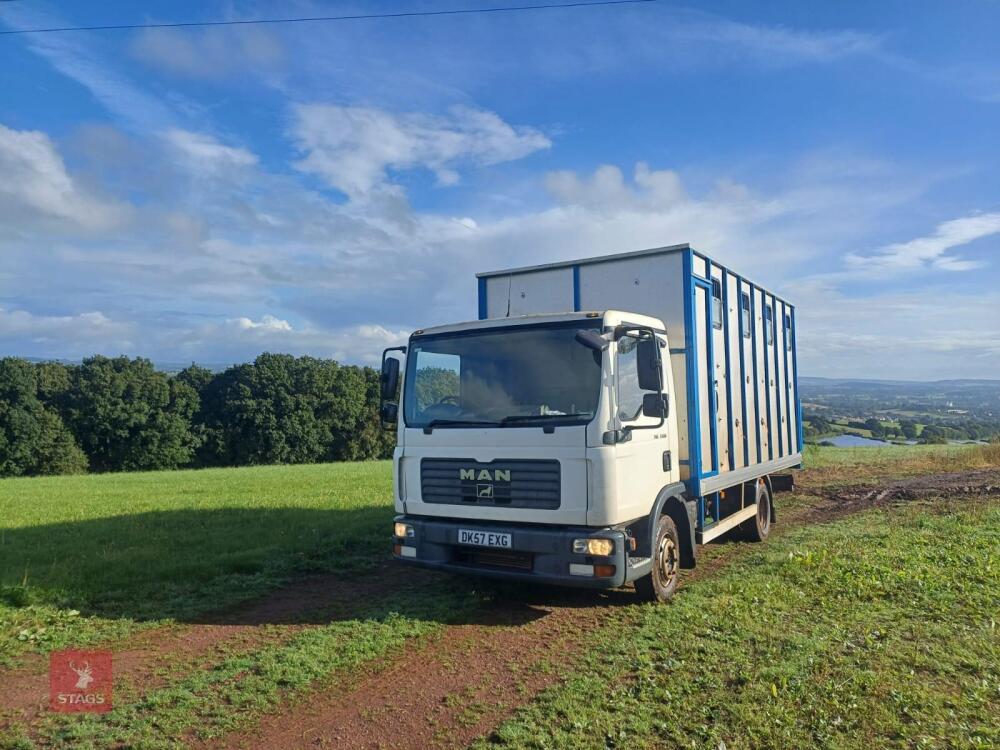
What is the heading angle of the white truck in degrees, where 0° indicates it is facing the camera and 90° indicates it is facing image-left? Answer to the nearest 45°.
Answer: approximately 45°

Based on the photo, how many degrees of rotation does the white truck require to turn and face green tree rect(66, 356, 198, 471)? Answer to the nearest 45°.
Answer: approximately 90° to its right

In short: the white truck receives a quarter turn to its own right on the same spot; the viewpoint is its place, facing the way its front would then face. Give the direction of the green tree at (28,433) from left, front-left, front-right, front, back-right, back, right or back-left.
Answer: front
